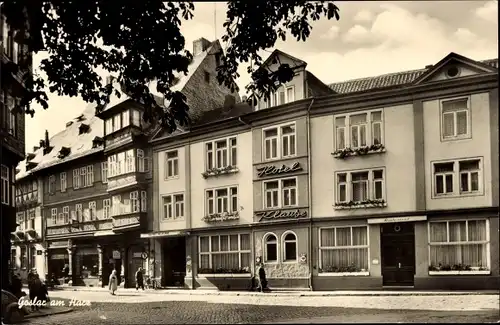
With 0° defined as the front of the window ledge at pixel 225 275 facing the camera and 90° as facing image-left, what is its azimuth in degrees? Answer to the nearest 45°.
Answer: approximately 0°

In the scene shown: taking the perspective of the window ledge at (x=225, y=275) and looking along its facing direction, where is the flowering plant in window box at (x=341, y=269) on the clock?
The flowering plant in window box is roughly at 9 o'clock from the window ledge.

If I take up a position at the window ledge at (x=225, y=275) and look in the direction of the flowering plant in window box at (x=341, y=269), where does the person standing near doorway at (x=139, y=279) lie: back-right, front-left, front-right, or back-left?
back-right

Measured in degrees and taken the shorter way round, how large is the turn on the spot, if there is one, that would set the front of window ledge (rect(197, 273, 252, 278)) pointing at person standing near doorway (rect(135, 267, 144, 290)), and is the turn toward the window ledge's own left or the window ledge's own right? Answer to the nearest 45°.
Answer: approximately 45° to the window ledge's own right

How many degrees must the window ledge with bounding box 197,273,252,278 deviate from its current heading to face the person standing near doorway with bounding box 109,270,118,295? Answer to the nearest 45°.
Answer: approximately 45° to its right
